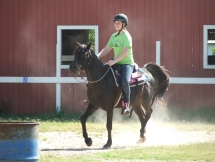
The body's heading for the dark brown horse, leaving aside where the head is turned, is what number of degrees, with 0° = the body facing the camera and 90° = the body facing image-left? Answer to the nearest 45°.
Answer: approximately 45°

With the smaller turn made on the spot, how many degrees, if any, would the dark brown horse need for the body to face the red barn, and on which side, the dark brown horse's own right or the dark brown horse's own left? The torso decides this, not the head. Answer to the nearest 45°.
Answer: approximately 135° to the dark brown horse's own right

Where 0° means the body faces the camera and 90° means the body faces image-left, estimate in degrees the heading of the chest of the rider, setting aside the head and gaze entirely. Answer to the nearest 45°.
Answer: approximately 45°

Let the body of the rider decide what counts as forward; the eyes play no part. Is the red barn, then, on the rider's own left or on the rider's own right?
on the rider's own right

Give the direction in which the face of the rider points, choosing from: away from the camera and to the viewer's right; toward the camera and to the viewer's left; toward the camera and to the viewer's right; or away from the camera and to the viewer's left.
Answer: toward the camera and to the viewer's left
